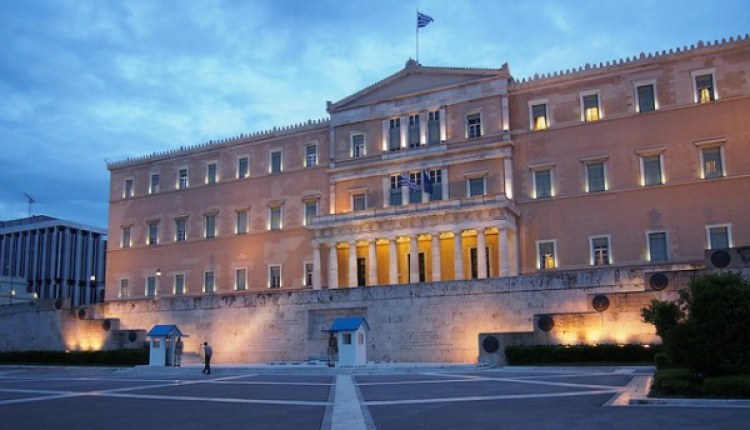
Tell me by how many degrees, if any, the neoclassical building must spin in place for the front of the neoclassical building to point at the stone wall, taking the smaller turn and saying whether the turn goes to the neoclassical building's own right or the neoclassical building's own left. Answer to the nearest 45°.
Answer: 0° — it already faces it

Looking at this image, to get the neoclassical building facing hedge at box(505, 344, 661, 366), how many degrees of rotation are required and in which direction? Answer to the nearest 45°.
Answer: approximately 45° to its left

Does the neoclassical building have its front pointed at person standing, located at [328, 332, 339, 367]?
yes

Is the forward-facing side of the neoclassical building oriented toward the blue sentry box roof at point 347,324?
yes

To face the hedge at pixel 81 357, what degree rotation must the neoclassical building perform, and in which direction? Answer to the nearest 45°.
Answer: approximately 45° to its right

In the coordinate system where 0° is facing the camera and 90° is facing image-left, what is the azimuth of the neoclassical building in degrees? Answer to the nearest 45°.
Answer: approximately 45°

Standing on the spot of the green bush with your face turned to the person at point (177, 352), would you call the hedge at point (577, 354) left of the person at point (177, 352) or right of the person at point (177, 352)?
right

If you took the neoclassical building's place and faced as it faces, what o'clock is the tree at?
The tree is roughly at 11 o'clock from the neoclassical building.

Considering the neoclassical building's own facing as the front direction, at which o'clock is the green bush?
The green bush is roughly at 11 o'clock from the neoclassical building.
